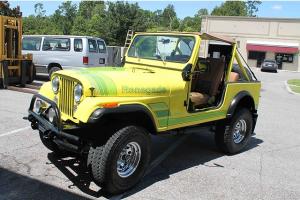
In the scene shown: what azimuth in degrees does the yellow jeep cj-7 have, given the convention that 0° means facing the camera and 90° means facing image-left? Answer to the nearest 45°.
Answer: approximately 45°

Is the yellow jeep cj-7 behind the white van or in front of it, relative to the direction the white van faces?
behind

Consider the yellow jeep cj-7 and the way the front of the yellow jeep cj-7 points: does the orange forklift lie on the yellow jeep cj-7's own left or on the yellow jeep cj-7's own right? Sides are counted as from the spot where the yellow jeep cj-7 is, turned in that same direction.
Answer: on the yellow jeep cj-7's own right

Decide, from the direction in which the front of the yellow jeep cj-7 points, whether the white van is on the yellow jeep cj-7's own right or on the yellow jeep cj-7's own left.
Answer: on the yellow jeep cj-7's own right

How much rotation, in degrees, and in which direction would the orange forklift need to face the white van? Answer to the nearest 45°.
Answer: approximately 135° to its left

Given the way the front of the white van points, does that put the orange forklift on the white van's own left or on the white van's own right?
on the white van's own left
